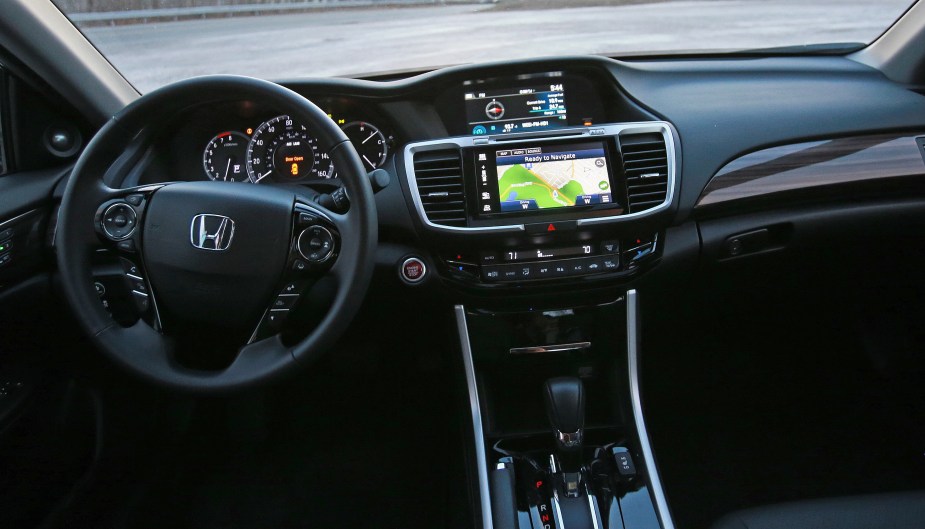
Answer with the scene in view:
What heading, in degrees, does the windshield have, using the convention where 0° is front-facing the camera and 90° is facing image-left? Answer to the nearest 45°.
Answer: approximately 180°
